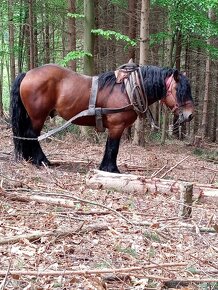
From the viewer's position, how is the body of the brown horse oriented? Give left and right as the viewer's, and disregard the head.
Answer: facing to the right of the viewer

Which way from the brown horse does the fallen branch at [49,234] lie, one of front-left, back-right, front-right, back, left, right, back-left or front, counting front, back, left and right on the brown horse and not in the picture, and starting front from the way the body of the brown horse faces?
right

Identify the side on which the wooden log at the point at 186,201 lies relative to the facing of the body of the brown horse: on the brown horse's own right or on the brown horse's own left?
on the brown horse's own right

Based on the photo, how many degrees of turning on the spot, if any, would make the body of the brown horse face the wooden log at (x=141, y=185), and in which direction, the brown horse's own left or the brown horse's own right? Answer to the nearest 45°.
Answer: approximately 45° to the brown horse's own right

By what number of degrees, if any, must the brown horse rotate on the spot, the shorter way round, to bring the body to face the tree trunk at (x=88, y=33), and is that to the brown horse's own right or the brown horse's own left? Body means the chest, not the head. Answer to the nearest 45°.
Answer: approximately 90° to the brown horse's own left
